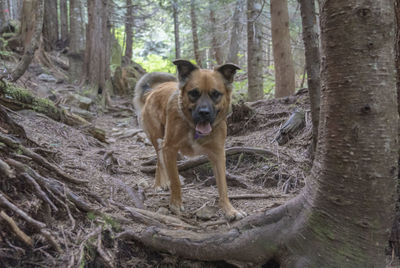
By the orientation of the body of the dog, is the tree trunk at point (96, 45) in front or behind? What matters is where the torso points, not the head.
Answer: behind

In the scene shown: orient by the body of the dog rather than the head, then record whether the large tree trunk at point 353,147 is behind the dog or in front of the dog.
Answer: in front

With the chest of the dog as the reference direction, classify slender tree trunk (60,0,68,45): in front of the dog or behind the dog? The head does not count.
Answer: behind

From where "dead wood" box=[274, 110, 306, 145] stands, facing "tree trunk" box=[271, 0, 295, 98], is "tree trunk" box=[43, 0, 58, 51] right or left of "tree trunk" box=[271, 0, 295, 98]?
left

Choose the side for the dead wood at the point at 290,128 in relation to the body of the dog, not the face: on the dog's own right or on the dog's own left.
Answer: on the dog's own left

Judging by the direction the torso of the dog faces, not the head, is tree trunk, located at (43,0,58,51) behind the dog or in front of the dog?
behind

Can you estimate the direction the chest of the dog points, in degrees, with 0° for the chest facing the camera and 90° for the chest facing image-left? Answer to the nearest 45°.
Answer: approximately 315°

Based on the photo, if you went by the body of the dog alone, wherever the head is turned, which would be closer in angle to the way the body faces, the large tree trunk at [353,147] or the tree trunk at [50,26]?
the large tree trunk
